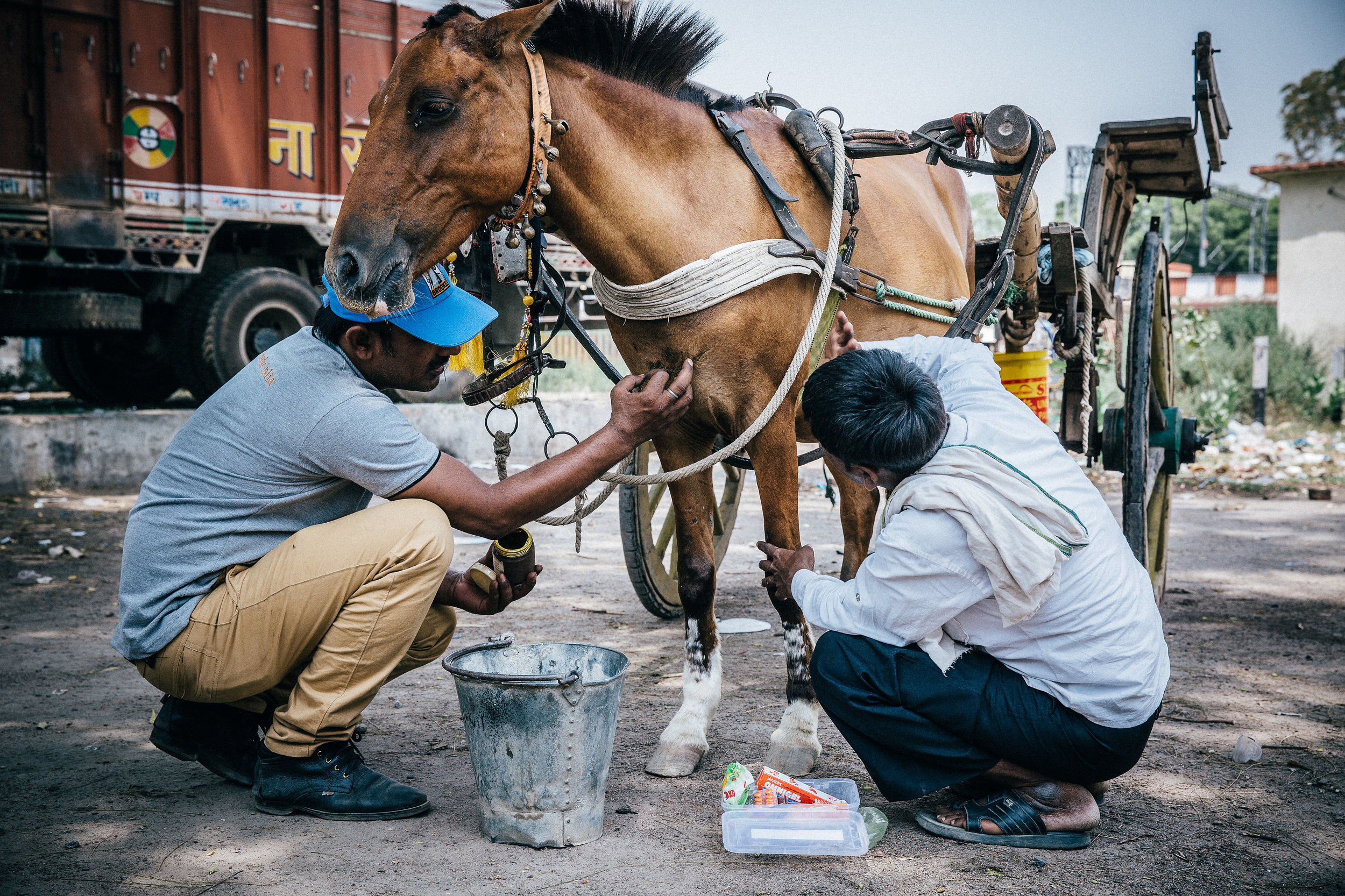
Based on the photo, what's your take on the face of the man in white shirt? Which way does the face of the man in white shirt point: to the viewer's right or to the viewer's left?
to the viewer's left

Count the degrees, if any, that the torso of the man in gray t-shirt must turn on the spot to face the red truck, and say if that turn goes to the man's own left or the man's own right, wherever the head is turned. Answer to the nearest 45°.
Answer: approximately 90° to the man's own left

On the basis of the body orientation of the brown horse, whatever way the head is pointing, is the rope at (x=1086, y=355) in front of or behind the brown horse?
behind

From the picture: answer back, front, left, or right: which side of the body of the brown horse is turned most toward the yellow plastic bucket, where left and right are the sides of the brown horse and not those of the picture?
back

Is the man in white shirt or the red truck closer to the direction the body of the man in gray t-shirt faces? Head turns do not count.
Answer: the man in white shirt

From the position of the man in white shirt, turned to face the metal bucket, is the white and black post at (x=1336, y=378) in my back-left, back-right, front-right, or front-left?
back-right

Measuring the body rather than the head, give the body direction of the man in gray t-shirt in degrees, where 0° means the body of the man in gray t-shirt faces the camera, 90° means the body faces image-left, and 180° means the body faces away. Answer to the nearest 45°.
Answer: approximately 270°

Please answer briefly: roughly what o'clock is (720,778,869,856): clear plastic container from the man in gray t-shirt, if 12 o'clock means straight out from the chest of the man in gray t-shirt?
The clear plastic container is roughly at 1 o'clock from the man in gray t-shirt.

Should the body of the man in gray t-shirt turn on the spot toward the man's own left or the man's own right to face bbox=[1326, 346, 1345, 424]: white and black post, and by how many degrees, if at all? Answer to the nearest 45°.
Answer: approximately 45° to the man's own left

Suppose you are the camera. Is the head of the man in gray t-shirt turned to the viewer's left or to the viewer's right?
to the viewer's right

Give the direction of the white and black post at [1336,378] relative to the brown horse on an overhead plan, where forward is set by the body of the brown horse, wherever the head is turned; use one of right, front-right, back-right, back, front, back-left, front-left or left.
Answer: back

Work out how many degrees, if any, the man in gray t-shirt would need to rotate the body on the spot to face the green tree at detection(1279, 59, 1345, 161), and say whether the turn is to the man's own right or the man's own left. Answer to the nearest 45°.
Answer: approximately 45° to the man's own left
